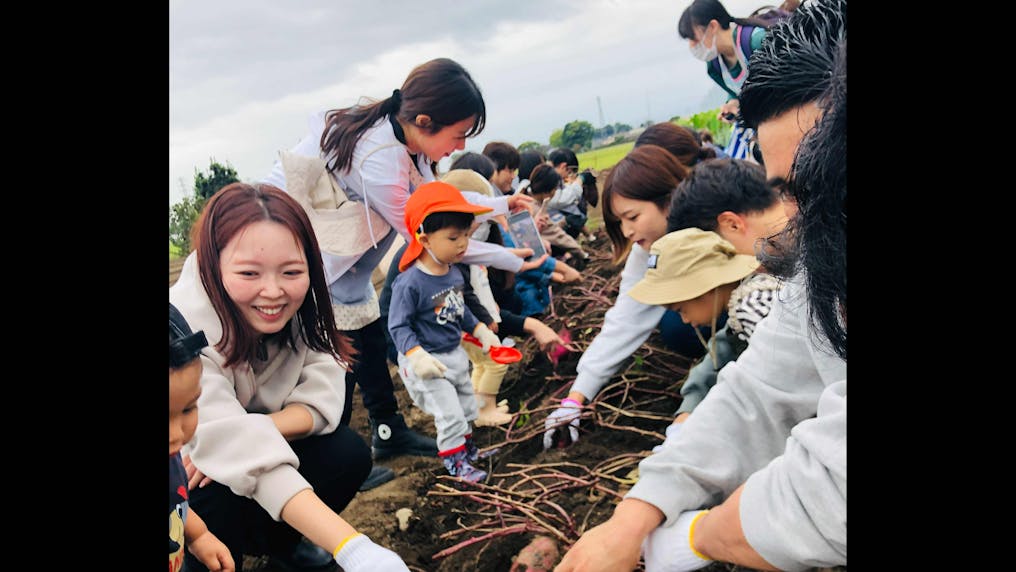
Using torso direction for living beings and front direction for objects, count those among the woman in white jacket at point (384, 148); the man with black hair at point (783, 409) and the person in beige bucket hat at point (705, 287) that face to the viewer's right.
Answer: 1

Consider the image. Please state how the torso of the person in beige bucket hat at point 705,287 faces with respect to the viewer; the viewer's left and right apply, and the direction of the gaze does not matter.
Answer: facing to the left of the viewer

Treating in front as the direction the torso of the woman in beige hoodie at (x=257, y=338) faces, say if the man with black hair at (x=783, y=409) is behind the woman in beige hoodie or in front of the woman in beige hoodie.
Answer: in front

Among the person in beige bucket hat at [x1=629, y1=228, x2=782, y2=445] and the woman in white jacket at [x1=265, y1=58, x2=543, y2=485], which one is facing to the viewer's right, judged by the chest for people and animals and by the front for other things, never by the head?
the woman in white jacket

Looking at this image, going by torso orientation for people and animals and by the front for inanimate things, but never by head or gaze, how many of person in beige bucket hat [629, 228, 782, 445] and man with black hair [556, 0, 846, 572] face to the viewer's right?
0

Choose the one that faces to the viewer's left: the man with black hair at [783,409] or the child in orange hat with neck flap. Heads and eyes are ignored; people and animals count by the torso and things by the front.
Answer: the man with black hair

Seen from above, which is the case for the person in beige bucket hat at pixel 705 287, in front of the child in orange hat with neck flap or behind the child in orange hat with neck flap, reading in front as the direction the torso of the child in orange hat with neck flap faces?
in front

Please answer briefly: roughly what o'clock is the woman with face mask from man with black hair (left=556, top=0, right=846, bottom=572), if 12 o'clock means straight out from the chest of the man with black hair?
The woman with face mask is roughly at 3 o'clock from the man with black hair.

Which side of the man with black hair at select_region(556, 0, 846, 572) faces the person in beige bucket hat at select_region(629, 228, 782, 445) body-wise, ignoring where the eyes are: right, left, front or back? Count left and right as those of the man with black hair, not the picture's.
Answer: right

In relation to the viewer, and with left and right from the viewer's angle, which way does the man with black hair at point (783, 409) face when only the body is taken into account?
facing to the left of the viewer

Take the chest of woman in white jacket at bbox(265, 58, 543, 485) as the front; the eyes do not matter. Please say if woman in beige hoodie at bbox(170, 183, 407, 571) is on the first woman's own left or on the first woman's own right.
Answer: on the first woman's own right

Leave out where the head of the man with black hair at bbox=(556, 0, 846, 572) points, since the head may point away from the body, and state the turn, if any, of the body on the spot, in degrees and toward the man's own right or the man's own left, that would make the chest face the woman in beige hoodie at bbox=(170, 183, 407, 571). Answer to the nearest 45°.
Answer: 0° — they already face them

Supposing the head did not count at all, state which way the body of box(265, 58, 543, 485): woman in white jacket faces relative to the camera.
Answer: to the viewer's right

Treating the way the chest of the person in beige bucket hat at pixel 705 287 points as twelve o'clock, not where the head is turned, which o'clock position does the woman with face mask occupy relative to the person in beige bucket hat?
The woman with face mask is roughly at 3 o'clock from the person in beige bucket hat.
